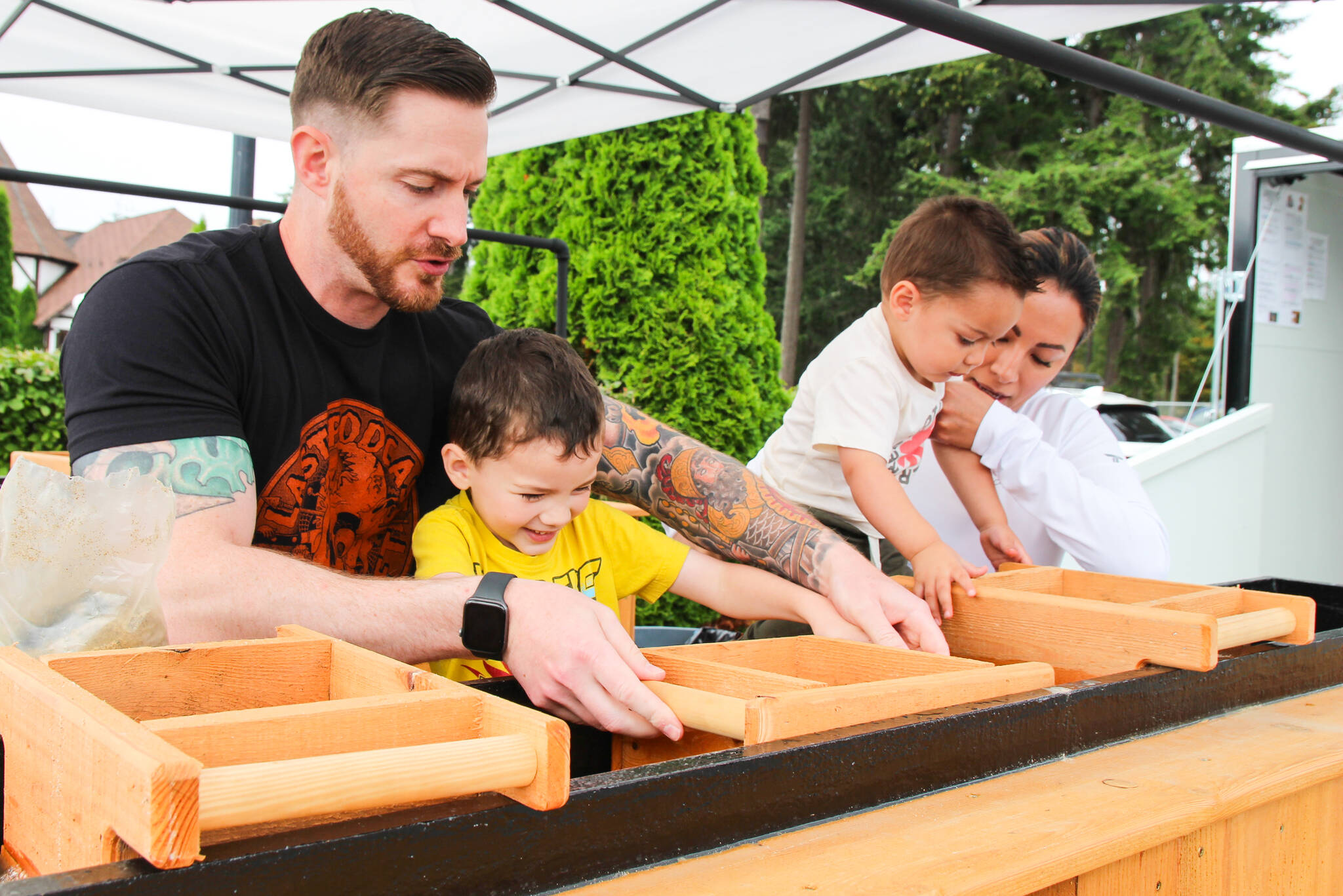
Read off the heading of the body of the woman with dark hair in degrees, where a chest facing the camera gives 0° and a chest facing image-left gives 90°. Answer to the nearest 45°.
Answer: approximately 45°

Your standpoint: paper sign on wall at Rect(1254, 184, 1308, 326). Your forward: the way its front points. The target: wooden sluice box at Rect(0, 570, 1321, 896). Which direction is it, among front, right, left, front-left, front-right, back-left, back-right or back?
front-right

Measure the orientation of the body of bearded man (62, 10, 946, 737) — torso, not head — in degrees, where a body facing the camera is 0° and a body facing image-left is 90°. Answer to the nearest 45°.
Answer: approximately 315°

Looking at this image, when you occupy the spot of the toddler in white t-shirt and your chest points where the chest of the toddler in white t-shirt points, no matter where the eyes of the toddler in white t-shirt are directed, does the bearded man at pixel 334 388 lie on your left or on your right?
on your right
